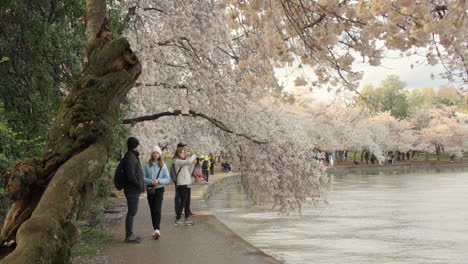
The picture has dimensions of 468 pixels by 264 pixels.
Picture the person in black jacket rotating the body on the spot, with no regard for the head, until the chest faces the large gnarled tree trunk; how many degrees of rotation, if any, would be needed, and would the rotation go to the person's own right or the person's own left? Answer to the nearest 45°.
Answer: approximately 90° to the person's own right

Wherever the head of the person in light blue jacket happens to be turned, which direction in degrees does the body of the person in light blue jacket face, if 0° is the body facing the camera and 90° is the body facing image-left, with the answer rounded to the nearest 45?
approximately 0°

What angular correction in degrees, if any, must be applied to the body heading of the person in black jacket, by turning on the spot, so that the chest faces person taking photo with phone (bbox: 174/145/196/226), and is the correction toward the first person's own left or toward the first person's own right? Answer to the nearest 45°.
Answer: approximately 45° to the first person's own left

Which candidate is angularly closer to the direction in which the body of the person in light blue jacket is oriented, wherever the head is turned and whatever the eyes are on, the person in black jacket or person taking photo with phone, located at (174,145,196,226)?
the person in black jacket

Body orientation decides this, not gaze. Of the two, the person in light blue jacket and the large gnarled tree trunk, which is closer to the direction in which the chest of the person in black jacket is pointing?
the person in light blue jacket

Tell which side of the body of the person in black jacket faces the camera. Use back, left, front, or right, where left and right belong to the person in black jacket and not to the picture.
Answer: right
